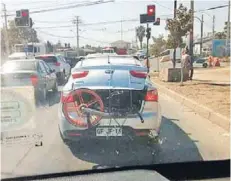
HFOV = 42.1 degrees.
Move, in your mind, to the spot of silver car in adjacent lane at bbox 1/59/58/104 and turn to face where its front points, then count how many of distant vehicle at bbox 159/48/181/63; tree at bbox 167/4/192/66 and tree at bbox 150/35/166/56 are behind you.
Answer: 0

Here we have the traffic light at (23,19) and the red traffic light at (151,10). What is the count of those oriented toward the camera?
2

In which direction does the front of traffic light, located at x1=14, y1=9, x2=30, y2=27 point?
toward the camera

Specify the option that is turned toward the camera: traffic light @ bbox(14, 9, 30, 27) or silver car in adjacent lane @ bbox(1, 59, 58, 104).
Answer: the traffic light

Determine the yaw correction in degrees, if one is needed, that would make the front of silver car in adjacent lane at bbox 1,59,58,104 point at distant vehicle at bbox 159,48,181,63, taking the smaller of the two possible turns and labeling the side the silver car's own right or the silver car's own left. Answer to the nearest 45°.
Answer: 0° — it already faces it

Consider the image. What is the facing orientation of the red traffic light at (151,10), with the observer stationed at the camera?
facing the viewer

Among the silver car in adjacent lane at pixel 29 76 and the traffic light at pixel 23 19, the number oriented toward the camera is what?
1

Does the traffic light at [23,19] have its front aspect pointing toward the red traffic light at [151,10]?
no

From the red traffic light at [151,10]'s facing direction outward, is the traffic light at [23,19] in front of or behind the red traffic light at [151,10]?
in front

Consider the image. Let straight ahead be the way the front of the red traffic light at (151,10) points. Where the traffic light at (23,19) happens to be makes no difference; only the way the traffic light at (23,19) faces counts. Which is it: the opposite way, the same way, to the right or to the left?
the same way

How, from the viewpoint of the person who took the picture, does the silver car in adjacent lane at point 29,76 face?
facing away from the viewer and to the right of the viewer

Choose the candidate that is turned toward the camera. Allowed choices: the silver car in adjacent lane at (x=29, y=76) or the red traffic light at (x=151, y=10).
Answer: the red traffic light

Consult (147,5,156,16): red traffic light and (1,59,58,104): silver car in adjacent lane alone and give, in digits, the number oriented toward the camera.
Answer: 1

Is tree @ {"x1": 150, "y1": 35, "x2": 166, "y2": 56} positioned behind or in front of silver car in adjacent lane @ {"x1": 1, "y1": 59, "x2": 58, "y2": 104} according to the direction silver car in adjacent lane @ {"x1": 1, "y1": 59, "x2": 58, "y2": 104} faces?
in front
